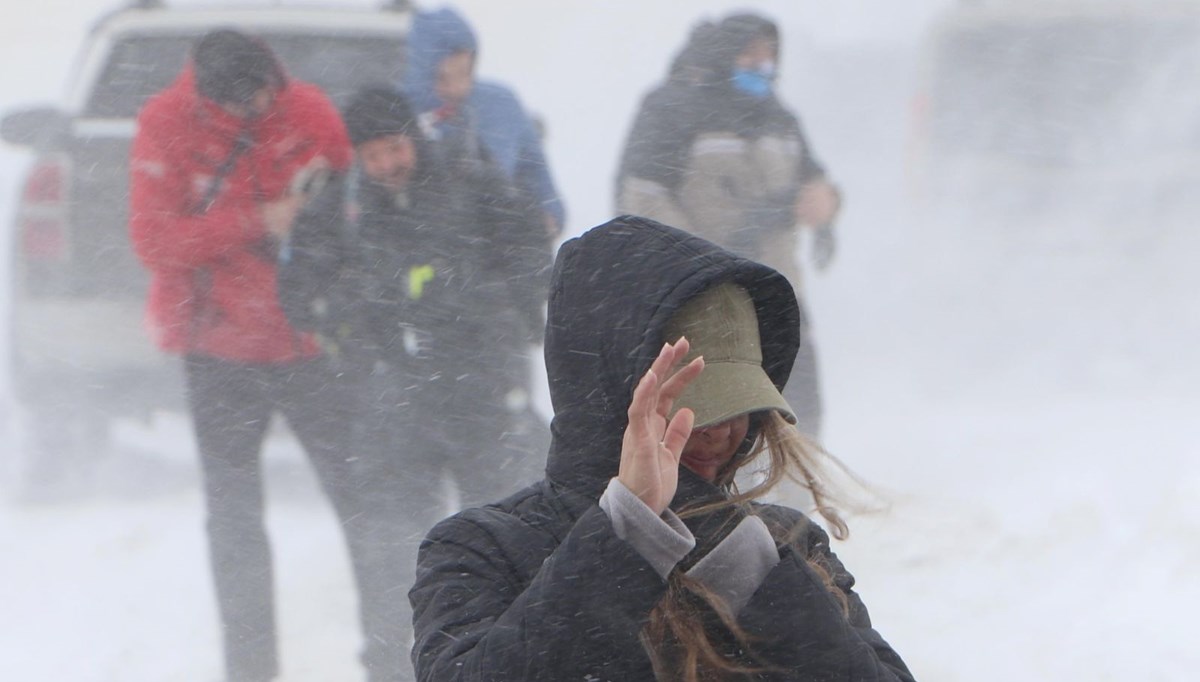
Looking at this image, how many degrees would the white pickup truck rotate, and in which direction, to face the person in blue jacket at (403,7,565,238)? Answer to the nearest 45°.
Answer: approximately 135° to its right

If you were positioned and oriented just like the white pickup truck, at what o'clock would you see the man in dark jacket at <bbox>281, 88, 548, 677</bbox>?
The man in dark jacket is roughly at 5 o'clock from the white pickup truck.

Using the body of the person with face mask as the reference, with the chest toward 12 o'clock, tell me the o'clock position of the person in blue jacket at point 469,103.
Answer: The person in blue jacket is roughly at 4 o'clock from the person with face mask.

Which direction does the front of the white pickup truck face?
away from the camera

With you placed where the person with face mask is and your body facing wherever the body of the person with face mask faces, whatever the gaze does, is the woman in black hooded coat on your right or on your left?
on your right

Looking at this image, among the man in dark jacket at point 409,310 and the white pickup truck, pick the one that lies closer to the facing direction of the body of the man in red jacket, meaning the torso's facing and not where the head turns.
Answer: the man in dark jacket

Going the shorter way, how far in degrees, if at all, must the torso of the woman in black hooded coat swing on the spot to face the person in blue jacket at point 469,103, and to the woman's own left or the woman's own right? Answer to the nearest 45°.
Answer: approximately 135° to the woman's own left

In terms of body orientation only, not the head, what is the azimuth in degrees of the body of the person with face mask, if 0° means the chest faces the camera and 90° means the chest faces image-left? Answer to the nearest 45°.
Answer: approximately 315°

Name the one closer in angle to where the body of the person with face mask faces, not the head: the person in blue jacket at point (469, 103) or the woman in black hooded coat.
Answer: the woman in black hooded coat

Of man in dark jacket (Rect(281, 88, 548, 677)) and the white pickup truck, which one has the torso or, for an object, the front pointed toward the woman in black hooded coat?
the man in dark jacket

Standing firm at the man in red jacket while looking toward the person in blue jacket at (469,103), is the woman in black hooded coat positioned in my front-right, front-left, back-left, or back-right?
back-right
